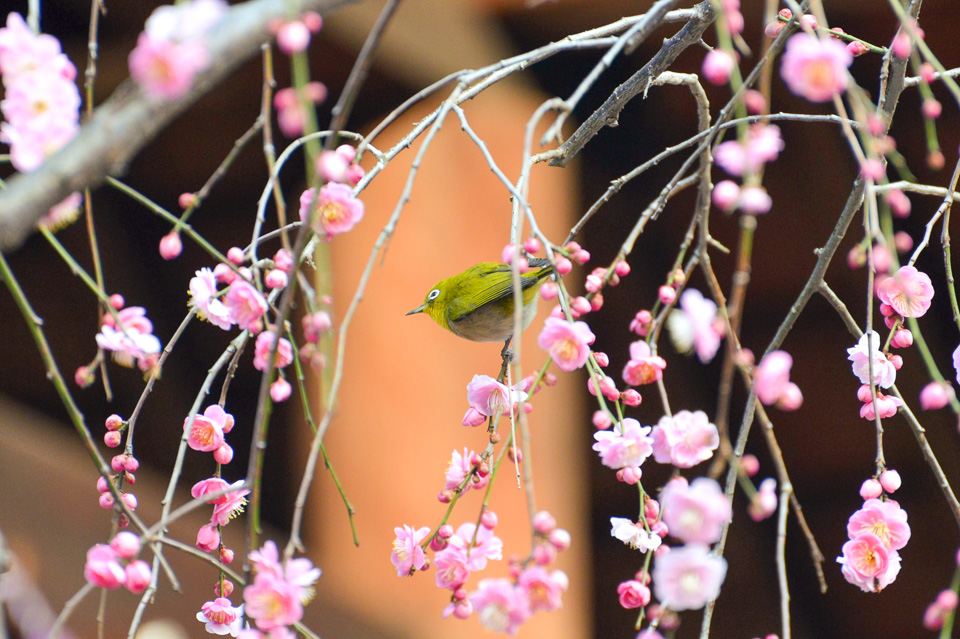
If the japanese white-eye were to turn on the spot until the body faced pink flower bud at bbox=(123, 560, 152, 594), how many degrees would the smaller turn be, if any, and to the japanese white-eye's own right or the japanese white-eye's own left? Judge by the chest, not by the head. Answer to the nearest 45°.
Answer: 0° — it already faces it

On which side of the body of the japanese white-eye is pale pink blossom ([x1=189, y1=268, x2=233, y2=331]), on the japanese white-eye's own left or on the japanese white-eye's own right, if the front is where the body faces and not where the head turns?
on the japanese white-eye's own left

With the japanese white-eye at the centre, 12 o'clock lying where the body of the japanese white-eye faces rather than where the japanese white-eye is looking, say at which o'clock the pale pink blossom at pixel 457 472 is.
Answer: The pale pink blossom is roughly at 9 o'clock from the japanese white-eye.

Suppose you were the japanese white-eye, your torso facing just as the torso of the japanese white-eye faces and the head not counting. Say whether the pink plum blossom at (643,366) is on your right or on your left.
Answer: on your left

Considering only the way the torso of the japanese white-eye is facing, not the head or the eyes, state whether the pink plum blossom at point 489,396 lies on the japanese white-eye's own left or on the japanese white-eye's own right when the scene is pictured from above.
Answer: on the japanese white-eye's own left

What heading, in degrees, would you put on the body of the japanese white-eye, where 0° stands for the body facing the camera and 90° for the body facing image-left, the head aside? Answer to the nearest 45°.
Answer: approximately 90°
